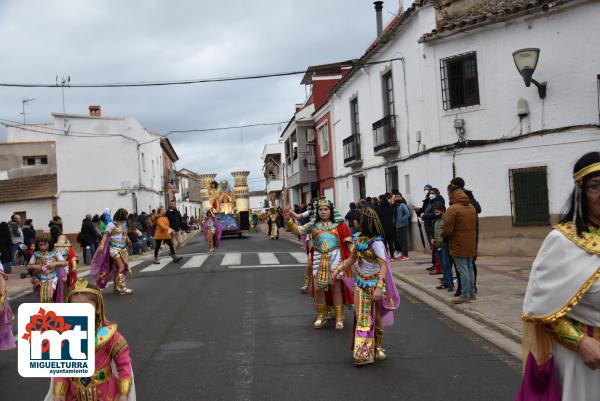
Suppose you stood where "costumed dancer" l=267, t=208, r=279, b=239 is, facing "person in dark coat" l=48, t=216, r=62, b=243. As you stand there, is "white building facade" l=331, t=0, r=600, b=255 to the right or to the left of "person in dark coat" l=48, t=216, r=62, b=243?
left

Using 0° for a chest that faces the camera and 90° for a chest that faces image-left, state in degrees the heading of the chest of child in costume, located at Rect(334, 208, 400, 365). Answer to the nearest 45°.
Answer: approximately 45°

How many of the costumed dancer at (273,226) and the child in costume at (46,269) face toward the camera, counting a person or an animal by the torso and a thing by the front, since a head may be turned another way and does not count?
2

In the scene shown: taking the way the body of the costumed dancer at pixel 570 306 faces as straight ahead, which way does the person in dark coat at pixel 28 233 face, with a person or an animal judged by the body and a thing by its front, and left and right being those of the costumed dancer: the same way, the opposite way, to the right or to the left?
to the left

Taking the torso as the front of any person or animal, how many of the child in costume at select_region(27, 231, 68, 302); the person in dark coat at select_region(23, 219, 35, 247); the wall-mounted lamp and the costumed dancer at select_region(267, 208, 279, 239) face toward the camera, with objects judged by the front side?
2

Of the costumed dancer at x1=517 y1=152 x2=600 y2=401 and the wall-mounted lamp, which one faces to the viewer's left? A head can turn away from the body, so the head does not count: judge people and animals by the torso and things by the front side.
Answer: the wall-mounted lamp

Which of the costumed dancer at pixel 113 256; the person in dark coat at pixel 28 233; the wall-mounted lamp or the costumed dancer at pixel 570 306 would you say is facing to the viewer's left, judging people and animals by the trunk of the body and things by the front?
the wall-mounted lamp

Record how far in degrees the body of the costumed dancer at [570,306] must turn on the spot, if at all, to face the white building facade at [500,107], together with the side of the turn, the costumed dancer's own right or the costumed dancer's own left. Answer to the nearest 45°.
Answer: approximately 135° to the costumed dancer's own left

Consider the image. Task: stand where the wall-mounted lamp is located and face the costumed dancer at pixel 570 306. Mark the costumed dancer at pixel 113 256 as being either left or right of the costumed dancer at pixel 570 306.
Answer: right

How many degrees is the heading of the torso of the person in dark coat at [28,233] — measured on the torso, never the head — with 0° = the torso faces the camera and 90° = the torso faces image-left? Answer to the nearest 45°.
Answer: approximately 270°

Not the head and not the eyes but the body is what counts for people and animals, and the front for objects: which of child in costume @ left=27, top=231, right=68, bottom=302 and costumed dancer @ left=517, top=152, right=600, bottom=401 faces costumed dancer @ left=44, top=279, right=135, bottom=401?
the child in costume

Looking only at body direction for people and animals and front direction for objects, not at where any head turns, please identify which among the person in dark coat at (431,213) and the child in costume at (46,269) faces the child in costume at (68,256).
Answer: the person in dark coat
